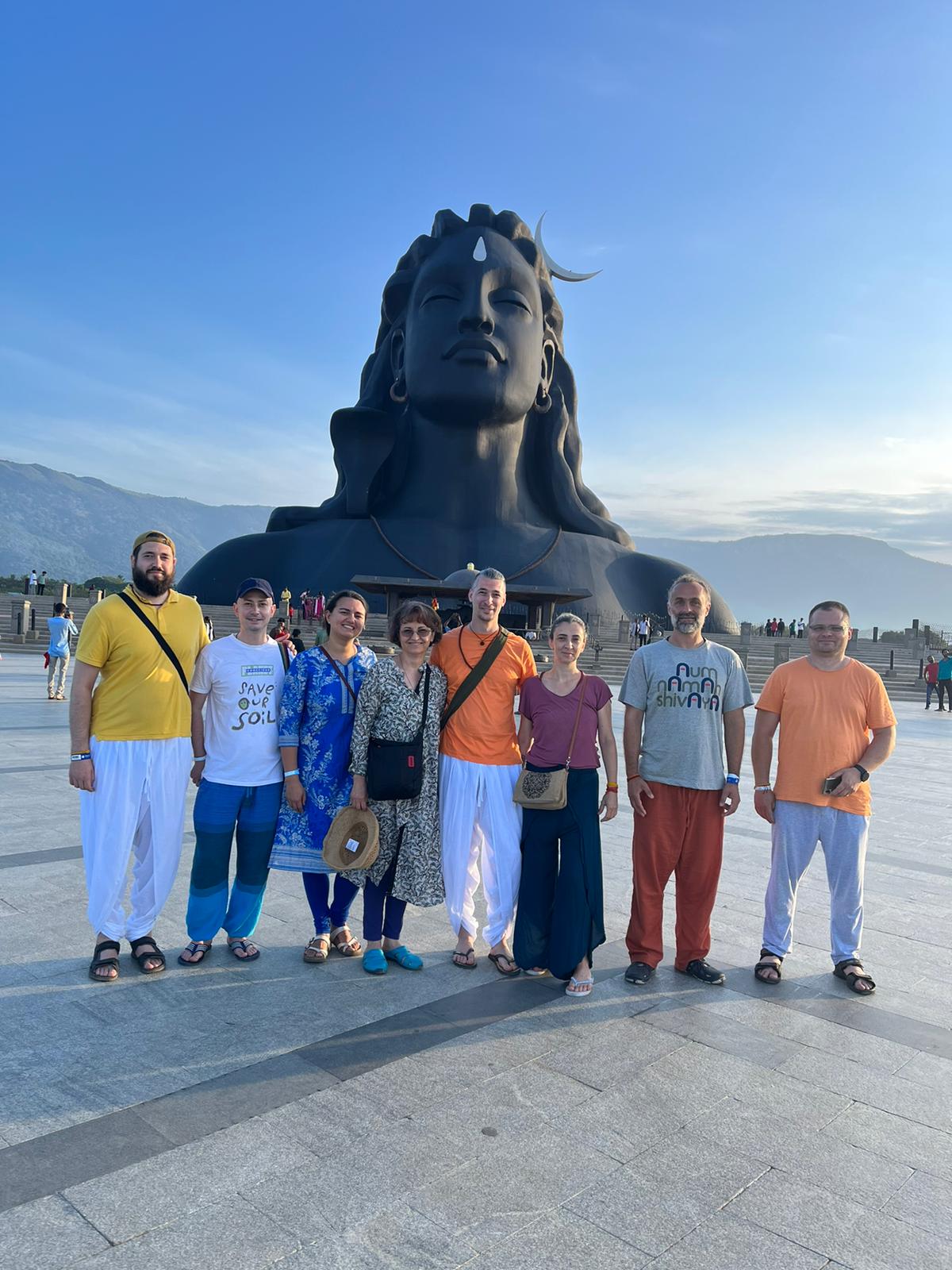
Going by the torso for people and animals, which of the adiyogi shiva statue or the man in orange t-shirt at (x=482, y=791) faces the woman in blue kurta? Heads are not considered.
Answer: the adiyogi shiva statue

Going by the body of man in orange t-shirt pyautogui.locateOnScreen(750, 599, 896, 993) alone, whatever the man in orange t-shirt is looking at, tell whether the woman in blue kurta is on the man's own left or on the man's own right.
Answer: on the man's own right

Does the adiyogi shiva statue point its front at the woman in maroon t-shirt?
yes

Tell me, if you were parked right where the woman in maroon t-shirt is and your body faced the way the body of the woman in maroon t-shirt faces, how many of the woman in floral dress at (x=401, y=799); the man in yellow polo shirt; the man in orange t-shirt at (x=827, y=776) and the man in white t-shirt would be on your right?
3
